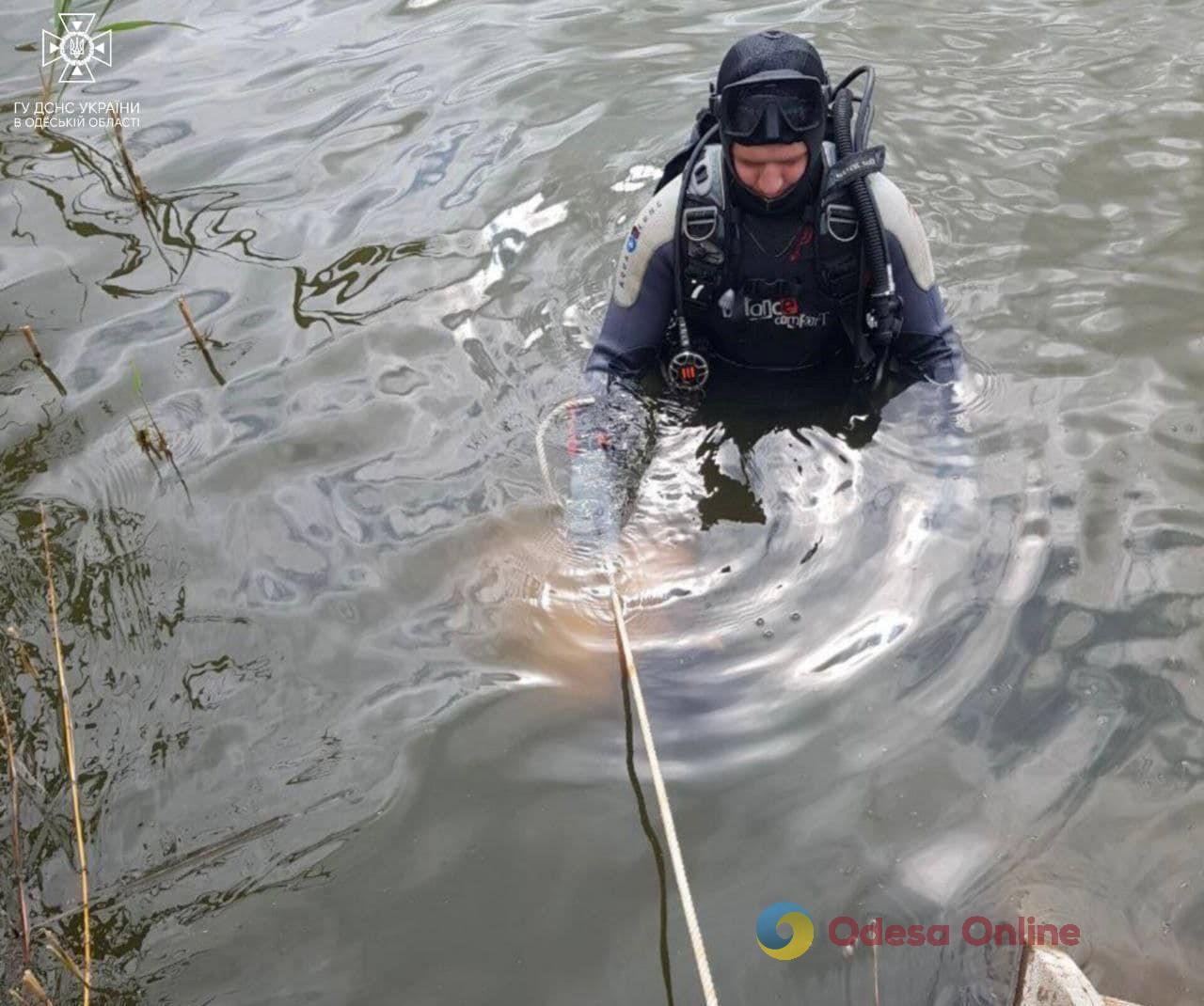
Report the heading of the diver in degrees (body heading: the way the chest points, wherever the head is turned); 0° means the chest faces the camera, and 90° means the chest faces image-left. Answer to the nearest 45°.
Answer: approximately 0°

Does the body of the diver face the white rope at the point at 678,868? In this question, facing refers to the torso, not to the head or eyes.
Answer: yes

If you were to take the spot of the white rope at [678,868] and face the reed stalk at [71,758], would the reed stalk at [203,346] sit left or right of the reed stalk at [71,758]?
right

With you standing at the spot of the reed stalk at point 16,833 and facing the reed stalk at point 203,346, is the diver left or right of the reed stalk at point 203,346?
right

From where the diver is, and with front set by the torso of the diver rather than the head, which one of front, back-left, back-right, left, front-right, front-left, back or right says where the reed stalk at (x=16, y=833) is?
front-right

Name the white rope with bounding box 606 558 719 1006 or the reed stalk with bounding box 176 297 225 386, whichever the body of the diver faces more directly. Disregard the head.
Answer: the white rope

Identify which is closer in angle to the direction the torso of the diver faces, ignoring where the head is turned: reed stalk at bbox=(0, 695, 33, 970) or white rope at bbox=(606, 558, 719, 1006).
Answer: the white rope

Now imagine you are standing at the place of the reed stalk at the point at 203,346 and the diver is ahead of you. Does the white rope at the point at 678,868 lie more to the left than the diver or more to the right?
right

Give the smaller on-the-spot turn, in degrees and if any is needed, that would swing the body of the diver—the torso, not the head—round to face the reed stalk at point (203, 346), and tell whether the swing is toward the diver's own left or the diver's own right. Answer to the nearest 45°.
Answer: approximately 90° to the diver's own right

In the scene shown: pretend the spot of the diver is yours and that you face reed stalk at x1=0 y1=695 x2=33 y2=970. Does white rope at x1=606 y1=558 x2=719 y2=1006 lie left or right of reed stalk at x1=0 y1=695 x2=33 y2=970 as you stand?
left
